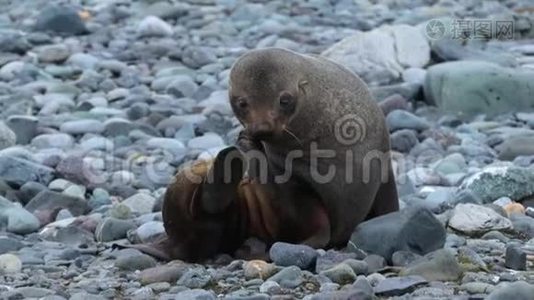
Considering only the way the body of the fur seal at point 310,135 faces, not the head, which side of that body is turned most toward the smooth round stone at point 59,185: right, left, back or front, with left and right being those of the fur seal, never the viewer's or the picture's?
right

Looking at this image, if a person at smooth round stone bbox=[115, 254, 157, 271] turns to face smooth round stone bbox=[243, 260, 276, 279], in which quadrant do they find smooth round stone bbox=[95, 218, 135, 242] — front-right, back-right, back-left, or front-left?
back-left

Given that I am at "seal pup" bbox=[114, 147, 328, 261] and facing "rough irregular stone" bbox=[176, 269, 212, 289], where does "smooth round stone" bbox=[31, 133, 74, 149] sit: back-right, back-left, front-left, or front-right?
back-right

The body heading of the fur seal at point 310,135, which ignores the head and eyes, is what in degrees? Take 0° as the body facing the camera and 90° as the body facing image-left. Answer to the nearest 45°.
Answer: approximately 45°

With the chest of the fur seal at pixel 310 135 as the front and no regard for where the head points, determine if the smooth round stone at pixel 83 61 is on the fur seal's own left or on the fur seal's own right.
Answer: on the fur seal's own right

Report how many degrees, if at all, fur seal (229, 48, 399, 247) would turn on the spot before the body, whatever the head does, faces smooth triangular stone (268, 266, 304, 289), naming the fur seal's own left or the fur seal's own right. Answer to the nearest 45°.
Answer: approximately 45° to the fur seal's own left

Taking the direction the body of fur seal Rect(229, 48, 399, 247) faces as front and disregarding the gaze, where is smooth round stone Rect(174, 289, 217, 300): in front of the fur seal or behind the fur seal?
in front

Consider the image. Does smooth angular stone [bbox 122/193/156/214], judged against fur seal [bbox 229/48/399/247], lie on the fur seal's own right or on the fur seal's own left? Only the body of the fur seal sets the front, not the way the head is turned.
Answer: on the fur seal's own right

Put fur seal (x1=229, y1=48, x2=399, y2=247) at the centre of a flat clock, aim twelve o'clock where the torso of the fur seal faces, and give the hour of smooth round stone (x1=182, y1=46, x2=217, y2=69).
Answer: The smooth round stone is roughly at 4 o'clock from the fur seal.

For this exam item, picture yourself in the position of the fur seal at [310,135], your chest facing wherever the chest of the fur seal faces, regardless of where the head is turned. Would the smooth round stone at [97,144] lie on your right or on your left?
on your right

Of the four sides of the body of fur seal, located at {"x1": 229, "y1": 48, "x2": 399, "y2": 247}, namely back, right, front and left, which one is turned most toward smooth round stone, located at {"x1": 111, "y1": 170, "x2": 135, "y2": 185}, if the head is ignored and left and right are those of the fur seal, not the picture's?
right
